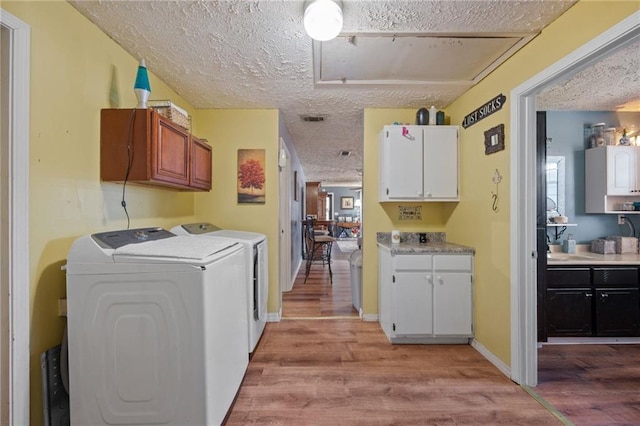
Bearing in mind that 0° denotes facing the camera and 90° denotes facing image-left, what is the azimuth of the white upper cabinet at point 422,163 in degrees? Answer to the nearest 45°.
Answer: approximately 0°

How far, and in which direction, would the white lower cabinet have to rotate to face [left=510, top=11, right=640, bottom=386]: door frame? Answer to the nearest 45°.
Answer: approximately 45° to its left

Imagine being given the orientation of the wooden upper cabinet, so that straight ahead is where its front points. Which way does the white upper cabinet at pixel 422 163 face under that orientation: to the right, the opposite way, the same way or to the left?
to the right

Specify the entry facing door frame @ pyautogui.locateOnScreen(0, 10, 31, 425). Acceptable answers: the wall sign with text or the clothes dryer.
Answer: the wall sign with text

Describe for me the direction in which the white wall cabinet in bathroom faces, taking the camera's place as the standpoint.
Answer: facing the viewer and to the right of the viewer

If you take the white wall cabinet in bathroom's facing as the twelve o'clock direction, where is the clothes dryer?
The clothes dryer is roughly at 3 o'clock from the white wall cabinet in bathroom.

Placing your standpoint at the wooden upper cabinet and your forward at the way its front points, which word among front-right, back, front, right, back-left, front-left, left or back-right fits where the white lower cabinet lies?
front-left

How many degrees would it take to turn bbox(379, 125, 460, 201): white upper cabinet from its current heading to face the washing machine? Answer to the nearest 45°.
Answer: approximately 45° to its right
